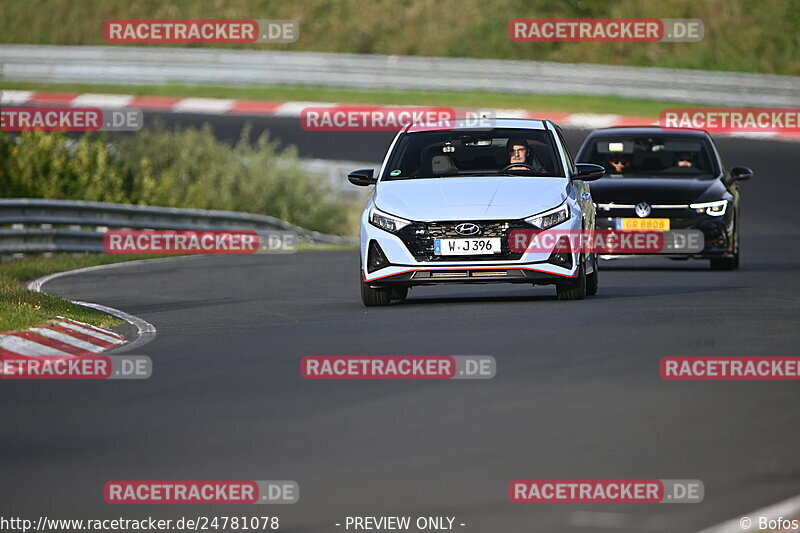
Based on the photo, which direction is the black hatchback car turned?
toward the camera

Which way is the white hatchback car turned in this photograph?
toward the camera

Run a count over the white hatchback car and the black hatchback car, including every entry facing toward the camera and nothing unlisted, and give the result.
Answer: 2

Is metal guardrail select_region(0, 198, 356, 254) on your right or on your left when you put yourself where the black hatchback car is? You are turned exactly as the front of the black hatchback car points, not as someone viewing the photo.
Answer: on your right
